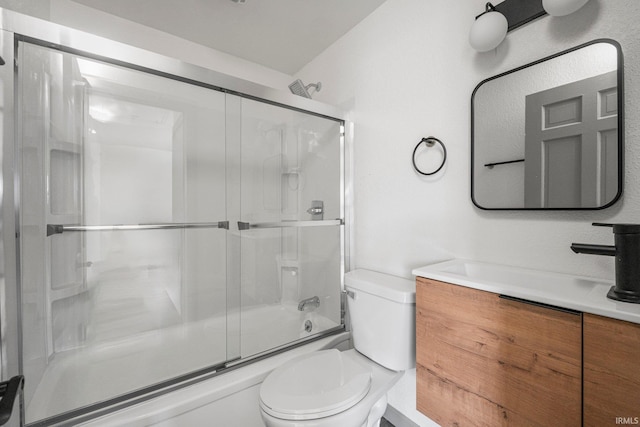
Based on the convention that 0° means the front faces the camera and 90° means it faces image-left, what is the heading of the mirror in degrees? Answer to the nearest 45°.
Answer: approximately 45°

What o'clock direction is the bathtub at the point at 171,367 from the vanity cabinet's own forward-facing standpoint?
The bathtub is roughly at 1 o'clock from the vanity cabinet.

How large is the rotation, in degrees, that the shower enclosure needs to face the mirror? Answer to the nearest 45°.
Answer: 0° — it already faces it

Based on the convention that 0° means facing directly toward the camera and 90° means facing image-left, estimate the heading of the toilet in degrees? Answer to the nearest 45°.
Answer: approximately 45°

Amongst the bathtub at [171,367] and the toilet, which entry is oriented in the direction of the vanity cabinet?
the bathtub
